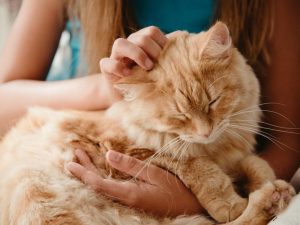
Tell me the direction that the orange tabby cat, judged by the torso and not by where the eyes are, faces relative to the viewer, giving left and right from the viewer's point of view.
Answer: facing the viewer and to the right of the viewer

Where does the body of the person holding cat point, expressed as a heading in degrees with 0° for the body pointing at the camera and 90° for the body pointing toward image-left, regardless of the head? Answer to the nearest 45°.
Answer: approximately 0°
